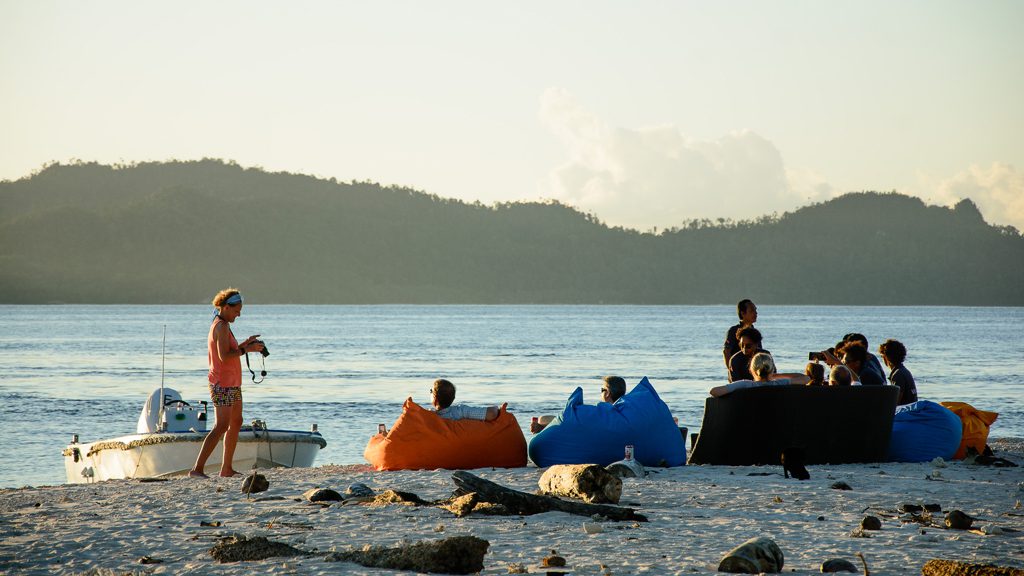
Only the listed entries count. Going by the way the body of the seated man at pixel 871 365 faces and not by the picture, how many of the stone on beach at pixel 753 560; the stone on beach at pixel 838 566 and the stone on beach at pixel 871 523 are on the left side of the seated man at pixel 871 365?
3

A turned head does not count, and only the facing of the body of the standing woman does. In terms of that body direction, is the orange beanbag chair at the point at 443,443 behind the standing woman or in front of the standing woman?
in front

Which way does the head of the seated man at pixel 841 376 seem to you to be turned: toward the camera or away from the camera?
away from the camera

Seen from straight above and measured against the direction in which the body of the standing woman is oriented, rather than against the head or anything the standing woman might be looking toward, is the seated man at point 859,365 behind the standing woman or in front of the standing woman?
in front

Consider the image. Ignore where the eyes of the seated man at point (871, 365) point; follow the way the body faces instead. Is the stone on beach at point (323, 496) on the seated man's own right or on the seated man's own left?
on the seated man's own left

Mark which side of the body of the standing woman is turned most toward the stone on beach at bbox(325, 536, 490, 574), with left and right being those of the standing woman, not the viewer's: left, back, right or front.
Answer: right

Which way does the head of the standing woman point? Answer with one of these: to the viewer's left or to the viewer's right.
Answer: to the viewer's right

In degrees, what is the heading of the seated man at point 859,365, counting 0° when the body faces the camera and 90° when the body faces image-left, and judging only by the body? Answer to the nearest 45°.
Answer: approximately 90°

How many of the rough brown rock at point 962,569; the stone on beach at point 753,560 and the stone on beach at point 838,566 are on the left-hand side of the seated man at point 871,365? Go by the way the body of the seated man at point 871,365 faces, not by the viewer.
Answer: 3

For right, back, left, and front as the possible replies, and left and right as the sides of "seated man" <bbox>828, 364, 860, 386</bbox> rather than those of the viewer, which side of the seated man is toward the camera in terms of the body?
back

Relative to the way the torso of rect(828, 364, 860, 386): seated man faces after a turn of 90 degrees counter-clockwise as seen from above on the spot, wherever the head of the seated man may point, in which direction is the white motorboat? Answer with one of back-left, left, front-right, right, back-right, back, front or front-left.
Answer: front

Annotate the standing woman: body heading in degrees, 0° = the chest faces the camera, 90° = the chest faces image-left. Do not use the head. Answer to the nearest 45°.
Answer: approximately 270°

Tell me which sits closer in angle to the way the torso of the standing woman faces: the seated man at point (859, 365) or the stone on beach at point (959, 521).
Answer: the seated man
